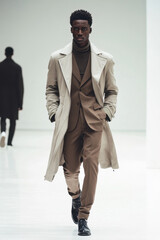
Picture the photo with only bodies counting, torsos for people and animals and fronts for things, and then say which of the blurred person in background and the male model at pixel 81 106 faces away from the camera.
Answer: the blurred person in background

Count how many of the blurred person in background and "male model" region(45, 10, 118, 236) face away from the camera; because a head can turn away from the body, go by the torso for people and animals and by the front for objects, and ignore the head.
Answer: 1

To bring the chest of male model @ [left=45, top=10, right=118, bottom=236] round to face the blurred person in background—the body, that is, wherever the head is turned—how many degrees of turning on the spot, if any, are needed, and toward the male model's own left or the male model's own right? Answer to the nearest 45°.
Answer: approximately 180°

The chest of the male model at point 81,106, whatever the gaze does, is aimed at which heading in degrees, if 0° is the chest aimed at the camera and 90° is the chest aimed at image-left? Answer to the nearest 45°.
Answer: approximately 0°

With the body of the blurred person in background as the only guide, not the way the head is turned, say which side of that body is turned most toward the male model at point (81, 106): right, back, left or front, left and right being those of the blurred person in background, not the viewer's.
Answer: back

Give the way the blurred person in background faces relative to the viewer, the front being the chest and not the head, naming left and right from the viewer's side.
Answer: facing away from the viewer

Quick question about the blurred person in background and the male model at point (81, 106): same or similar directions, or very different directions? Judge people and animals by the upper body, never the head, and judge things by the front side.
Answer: very different directions
